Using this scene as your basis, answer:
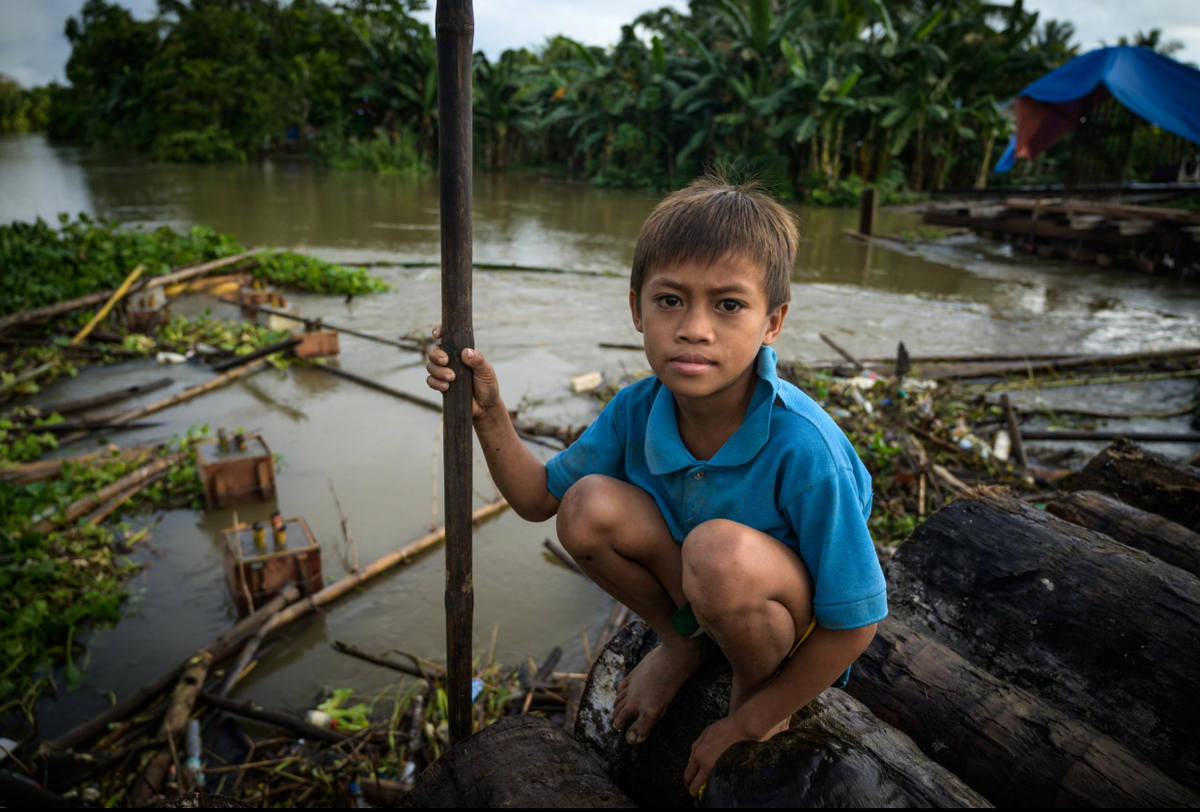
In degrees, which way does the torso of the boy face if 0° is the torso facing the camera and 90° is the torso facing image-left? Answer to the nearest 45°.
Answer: approximately 45°

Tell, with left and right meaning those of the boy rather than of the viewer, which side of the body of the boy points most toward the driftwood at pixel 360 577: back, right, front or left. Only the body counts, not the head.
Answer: right

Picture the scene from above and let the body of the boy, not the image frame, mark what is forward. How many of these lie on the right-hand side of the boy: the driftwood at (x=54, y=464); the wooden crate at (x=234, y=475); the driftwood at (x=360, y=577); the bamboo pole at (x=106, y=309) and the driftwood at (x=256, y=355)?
5

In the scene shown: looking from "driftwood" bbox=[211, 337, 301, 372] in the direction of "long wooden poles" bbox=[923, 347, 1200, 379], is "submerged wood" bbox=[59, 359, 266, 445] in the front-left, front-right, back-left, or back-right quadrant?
back-right

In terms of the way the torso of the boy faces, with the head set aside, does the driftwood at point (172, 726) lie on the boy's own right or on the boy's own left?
on the boy's own right

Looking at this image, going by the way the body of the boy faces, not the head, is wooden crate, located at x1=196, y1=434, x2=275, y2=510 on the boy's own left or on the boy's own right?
on the boy's own right

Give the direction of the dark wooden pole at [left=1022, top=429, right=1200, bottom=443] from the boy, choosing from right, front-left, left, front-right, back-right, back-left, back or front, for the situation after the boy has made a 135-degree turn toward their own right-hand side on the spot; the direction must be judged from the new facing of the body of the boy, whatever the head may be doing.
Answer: front-right

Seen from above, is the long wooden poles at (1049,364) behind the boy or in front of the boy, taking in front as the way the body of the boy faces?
behind

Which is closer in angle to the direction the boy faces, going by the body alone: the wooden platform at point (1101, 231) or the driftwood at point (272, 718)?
the driftwood

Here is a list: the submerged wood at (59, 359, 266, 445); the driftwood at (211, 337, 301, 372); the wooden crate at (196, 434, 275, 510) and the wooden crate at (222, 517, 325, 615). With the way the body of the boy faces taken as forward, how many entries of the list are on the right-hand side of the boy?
4

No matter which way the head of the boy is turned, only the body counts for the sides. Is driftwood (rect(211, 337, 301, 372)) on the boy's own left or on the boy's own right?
on the boy's own right

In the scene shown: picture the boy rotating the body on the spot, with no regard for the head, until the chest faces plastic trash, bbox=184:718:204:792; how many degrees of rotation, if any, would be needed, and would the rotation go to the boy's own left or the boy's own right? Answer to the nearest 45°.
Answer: approximately 45° to the boy's own right

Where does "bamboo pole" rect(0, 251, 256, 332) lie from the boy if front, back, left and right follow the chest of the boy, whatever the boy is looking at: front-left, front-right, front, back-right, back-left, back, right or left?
right
